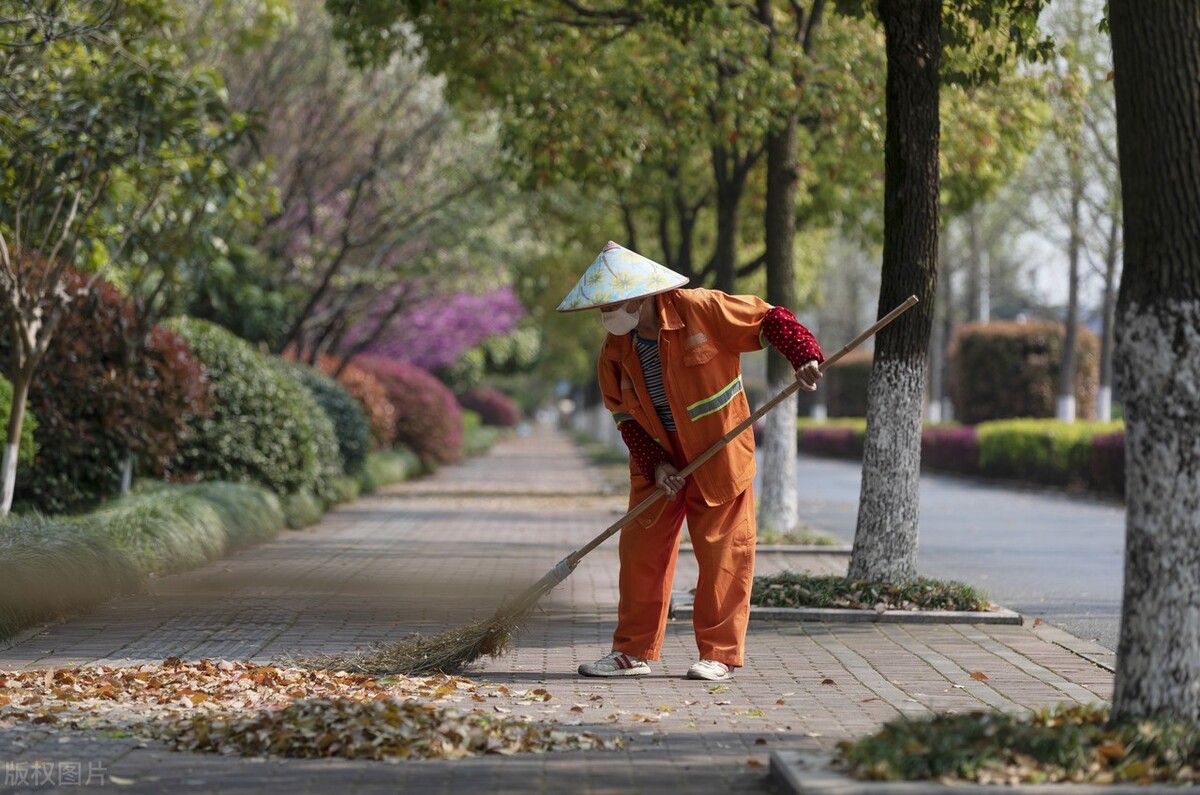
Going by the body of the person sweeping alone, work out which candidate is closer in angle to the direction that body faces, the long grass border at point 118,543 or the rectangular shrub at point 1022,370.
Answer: the long grass border

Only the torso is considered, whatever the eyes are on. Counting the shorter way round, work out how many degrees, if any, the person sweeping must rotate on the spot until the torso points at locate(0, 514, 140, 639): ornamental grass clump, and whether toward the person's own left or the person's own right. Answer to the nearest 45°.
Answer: approximately 90° to the person's own right

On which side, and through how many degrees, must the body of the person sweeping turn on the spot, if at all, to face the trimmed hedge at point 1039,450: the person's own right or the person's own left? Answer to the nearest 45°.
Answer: approximately 135° to the person's own right

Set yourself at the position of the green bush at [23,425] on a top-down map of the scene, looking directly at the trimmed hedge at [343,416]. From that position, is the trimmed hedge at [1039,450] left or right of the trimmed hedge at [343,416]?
right

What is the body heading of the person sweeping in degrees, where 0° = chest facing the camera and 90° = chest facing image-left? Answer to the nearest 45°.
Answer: approximately 45°

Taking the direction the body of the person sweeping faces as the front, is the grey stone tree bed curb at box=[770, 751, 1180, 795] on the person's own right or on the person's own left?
on the person's own left

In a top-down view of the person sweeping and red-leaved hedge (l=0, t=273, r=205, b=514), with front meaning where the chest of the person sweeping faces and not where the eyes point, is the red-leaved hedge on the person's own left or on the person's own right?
on the person's own right

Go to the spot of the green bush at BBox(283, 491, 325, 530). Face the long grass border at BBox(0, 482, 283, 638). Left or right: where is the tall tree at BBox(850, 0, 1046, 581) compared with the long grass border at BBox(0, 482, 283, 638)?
left

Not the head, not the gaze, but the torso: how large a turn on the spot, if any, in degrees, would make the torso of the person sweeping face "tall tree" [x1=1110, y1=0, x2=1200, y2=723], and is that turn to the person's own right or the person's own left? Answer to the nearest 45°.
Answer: approximately 90° to the person's own left

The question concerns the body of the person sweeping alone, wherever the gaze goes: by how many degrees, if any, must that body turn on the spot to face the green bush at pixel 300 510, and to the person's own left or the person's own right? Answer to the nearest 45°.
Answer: approximately 90° to the person's own right
